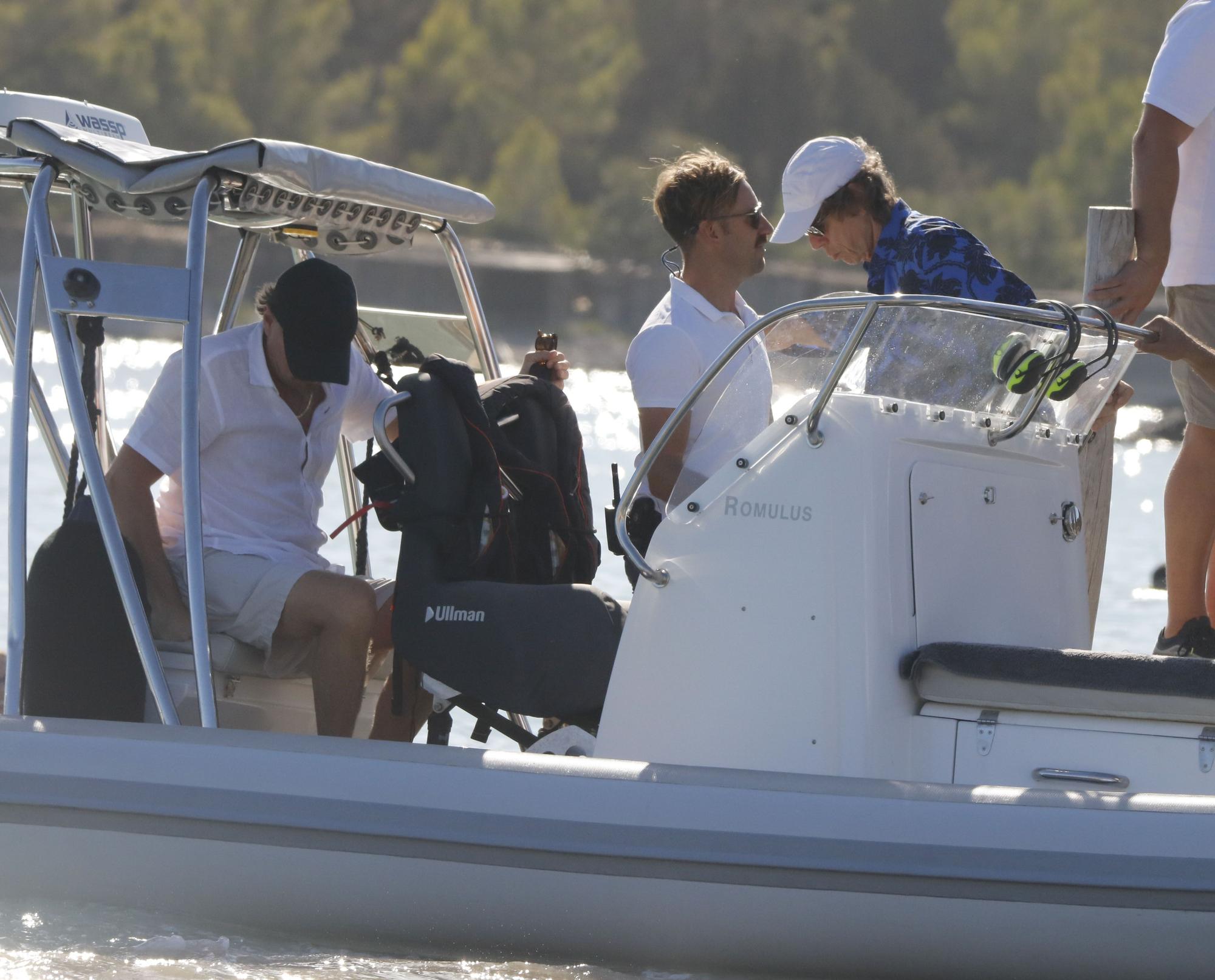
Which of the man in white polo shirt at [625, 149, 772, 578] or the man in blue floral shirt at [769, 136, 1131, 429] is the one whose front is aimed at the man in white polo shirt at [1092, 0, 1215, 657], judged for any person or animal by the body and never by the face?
the man in white polo shirt at [625, 149, 772, 578]

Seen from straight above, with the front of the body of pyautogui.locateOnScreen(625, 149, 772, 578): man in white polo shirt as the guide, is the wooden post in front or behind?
in front

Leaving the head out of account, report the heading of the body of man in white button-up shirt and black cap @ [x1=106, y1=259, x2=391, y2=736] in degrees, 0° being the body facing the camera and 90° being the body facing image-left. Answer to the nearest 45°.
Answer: approximately 315°

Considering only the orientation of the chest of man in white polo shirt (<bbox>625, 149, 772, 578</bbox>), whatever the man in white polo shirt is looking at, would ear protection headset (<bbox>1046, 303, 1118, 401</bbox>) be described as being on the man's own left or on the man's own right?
on the man's own left

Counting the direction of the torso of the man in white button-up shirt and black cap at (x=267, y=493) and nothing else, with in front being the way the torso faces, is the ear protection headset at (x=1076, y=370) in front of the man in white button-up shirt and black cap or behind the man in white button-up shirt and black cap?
in front

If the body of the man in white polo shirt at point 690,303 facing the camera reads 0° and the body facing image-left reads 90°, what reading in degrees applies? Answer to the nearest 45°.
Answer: approximately 270°

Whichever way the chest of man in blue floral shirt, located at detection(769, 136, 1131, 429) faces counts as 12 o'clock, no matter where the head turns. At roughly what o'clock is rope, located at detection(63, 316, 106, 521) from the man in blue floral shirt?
The rope is roughly at 12 o'clock from the man in blue floral shirt.

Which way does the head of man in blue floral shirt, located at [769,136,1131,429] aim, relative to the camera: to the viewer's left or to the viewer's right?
to the viewer's left

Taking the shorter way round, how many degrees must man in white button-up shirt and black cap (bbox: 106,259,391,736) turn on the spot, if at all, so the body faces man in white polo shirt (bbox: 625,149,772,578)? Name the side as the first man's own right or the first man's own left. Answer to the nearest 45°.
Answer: approximately 45° to the first man's own left

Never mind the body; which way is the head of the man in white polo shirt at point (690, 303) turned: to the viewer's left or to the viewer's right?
to the viewer's right

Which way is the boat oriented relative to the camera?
to the viewer's right

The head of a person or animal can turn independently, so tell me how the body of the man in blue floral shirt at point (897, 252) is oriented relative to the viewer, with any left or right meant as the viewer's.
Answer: facing to the left of the viewer

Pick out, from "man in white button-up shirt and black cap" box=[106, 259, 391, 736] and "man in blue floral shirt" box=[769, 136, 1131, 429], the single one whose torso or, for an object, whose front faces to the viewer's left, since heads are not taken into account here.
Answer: the man in blue floral shirt
